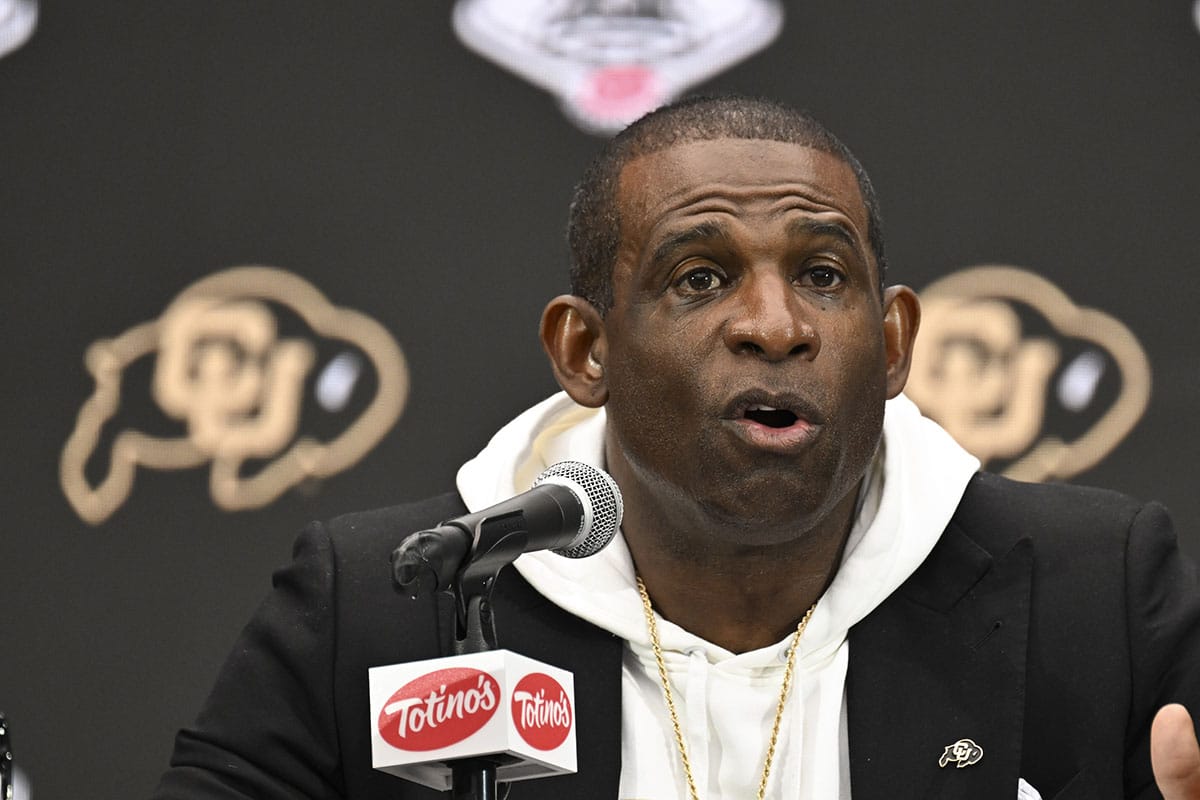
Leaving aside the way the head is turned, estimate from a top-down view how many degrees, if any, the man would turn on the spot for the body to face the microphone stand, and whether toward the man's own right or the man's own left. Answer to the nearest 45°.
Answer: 0° — they already face it

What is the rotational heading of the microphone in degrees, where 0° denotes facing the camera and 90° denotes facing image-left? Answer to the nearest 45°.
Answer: approximately 225°

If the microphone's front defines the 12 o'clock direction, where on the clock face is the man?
The man is roughly at 11 o'clock from the microphone.

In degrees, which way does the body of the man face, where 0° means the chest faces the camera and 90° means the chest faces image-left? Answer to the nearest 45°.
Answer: approximately 0°

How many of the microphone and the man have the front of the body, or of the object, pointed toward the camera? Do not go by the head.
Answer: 1
